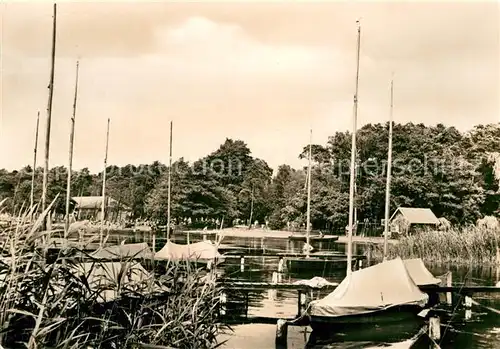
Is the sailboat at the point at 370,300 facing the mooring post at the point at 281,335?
yes

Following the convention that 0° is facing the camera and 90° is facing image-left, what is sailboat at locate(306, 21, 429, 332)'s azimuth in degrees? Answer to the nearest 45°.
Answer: approximately 45°

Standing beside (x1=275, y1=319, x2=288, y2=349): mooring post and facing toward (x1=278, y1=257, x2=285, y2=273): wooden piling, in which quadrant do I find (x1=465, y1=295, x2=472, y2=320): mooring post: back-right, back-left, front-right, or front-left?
front-right

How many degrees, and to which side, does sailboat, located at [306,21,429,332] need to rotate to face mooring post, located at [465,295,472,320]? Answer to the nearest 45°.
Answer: approximately 180°

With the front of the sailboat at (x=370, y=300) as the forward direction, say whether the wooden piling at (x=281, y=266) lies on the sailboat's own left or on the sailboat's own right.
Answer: on the sailboat's own right

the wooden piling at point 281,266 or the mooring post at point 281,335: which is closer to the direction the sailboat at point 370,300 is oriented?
the mooring post
